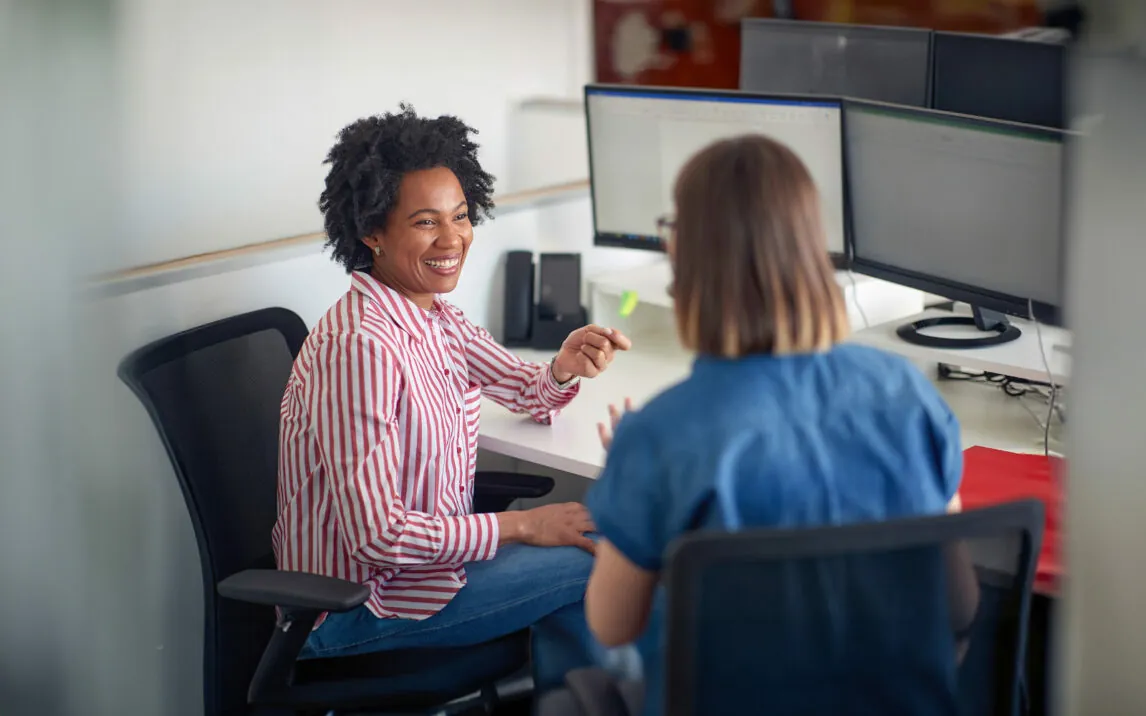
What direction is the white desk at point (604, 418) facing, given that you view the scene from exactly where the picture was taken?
facing the viewer

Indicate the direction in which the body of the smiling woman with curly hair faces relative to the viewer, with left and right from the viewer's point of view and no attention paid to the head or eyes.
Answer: facing the viewer and to the right of the viewer

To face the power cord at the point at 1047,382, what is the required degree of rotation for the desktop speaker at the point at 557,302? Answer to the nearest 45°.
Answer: approximately 45° to its left

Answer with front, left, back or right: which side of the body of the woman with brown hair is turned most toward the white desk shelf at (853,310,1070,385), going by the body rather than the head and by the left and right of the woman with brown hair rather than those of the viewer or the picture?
front

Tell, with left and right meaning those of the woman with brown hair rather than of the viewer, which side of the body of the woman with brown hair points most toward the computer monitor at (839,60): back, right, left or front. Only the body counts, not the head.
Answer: front

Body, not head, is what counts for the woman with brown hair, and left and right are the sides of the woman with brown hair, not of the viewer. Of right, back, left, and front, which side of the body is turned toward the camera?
back

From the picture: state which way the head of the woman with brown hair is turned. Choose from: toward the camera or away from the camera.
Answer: away from the camera

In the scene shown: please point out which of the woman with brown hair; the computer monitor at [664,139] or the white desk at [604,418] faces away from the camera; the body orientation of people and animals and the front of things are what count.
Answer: the woman with brown hair

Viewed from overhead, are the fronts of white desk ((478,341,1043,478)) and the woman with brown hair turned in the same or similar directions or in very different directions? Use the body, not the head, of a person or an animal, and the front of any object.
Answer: very different directions

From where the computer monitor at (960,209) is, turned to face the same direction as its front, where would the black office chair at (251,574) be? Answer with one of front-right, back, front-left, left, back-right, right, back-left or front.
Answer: front

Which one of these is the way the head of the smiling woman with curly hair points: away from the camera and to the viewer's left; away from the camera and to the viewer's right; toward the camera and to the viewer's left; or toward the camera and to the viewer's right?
toward the camera and to the viewer's right

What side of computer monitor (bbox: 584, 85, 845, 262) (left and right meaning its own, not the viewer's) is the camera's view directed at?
front
